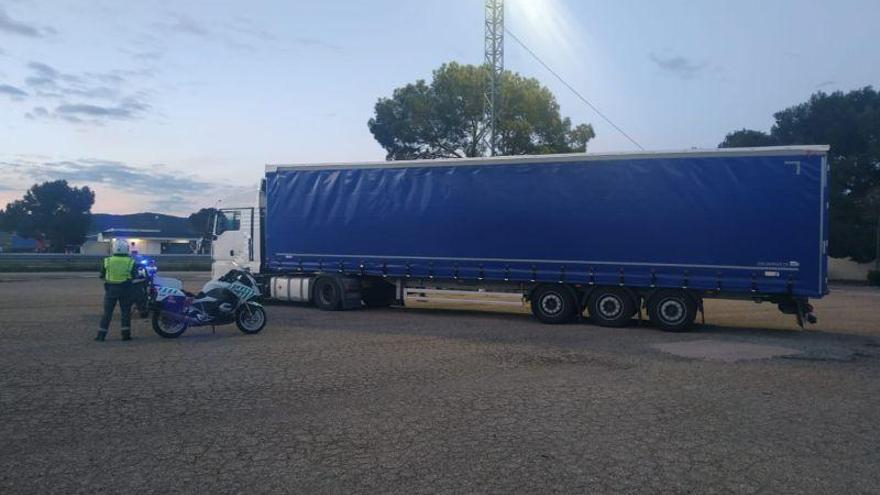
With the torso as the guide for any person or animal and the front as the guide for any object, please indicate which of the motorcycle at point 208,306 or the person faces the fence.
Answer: the person

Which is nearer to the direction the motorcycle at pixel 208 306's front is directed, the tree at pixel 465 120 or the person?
the tree

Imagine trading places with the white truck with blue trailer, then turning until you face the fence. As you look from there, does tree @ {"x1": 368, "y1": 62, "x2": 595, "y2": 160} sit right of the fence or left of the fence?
right

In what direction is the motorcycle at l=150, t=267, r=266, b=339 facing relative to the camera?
to the viewer's right

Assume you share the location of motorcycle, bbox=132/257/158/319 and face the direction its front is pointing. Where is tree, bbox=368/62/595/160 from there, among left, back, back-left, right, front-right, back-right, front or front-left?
back-left

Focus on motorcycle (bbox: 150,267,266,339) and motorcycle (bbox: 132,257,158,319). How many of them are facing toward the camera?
1

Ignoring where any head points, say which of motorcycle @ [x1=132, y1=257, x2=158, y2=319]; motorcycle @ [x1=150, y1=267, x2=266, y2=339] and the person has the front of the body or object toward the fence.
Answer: the person

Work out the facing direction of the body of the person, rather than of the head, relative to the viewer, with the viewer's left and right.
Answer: facing away from the viewer
